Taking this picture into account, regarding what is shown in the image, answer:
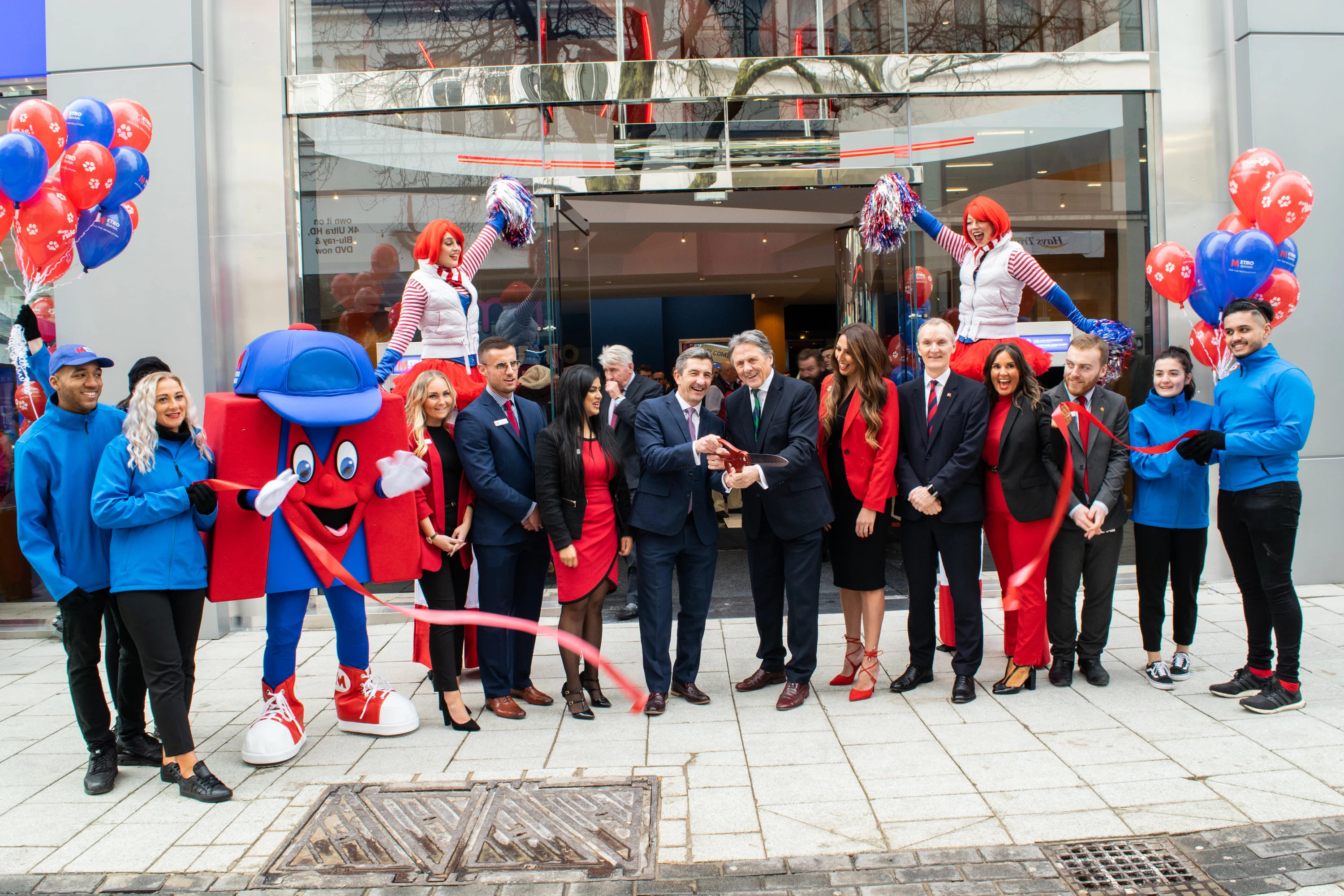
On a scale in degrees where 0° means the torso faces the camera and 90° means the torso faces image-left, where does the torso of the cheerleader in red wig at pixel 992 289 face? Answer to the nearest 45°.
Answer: approximately 45°

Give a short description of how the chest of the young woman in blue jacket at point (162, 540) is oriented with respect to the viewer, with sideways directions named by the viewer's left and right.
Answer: facing the viewer and to the right of the viewer

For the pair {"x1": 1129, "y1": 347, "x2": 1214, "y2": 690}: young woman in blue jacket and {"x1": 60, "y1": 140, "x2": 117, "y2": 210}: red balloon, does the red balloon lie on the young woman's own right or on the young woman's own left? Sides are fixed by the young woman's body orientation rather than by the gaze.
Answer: on the young woman's own right

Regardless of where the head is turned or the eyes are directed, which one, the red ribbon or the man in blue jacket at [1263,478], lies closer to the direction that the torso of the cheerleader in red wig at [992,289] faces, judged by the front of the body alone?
the red ribbon

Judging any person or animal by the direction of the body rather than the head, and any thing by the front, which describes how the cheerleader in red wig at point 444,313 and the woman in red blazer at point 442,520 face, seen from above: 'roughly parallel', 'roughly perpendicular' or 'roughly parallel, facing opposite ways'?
roughly parallel

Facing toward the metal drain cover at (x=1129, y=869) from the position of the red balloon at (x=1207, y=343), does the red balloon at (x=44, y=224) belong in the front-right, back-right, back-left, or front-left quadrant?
front-right

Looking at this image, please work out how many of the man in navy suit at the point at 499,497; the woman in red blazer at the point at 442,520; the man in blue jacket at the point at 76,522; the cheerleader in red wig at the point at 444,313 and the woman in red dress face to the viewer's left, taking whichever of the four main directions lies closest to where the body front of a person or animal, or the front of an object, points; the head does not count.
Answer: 0

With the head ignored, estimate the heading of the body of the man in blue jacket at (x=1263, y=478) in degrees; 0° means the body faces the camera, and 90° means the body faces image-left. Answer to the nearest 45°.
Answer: approximately 45°

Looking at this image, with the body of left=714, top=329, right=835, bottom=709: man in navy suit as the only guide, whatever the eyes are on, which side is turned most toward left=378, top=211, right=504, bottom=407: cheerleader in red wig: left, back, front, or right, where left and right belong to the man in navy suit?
right

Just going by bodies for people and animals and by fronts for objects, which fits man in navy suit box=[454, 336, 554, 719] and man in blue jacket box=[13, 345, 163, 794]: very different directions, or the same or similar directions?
same or similar directions

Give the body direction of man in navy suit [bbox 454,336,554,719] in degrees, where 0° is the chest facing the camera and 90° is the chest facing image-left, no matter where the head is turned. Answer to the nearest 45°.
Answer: approximately 315°

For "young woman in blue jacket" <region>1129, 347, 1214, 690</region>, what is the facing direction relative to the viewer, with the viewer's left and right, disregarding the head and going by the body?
facing the viewer

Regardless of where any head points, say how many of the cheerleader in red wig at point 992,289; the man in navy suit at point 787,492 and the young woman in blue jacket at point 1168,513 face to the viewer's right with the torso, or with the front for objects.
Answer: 0

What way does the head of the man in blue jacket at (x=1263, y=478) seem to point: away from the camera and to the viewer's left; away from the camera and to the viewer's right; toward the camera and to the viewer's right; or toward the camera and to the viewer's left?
toward the camera and to the viewer's left

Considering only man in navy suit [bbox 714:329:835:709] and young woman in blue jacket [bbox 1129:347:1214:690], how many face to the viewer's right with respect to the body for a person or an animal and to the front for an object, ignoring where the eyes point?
0
